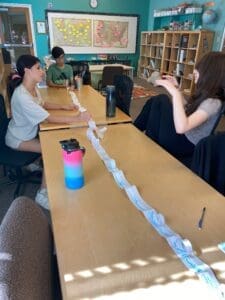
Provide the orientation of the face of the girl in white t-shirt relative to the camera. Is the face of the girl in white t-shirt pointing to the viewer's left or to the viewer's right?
to the viewer's right

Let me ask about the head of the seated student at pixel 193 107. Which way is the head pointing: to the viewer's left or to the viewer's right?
to the viewer's left

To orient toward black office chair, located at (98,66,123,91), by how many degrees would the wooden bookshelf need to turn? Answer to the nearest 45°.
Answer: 0° — it already faces it

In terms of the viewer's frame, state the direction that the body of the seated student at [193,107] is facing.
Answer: to the viewer's left

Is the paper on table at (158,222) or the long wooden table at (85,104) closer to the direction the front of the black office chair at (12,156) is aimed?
the long wooden table

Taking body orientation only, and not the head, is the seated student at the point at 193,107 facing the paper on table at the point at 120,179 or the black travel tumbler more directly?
the black travel tumbler

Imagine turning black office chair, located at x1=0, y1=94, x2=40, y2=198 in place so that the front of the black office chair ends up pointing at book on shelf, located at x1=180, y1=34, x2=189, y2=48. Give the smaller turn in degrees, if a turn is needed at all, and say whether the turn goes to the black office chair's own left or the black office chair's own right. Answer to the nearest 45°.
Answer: approximately 45° to the black office chair's own left

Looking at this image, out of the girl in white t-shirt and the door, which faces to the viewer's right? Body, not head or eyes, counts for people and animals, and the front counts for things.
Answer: the girl in white t-shirt

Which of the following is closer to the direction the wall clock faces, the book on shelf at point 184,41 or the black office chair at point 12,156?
the black office chair

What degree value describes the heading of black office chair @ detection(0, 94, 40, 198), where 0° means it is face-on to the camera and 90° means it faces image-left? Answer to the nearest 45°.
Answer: approximately 270°

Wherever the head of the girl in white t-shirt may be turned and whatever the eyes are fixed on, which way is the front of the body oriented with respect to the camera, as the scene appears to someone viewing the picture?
to the viewer's right
